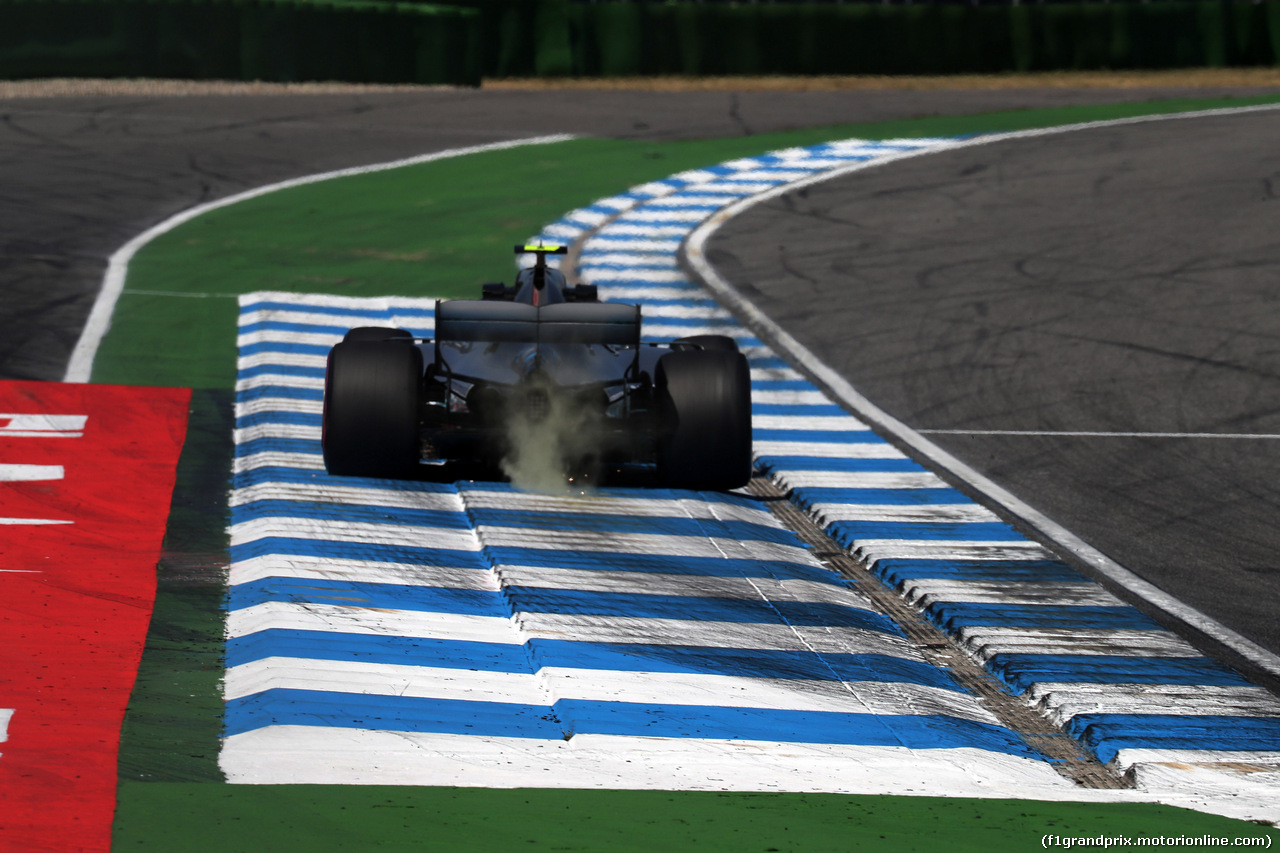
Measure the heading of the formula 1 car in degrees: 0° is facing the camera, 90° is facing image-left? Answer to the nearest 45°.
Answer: approximately 180°
